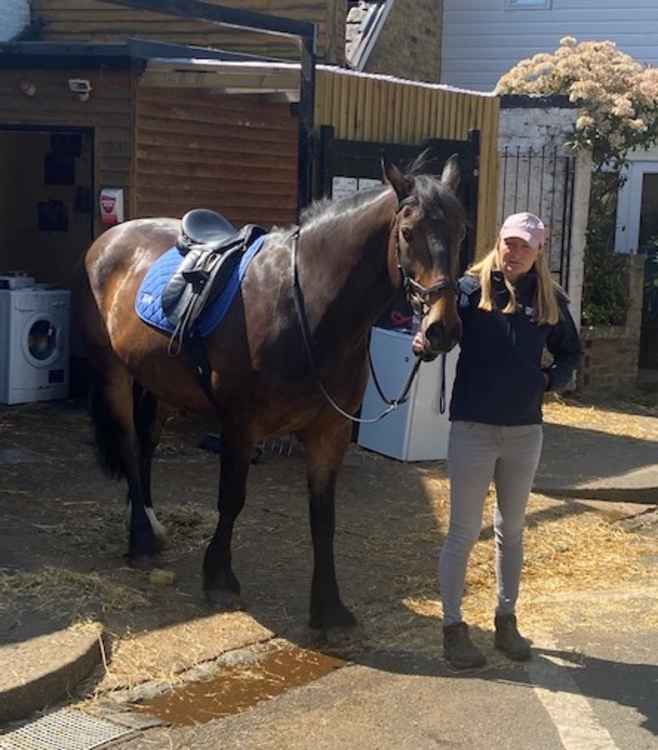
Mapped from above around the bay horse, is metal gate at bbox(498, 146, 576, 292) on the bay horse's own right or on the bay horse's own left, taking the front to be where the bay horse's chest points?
on the bay horse's own left

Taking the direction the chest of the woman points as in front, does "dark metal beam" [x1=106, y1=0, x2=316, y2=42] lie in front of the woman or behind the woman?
behind

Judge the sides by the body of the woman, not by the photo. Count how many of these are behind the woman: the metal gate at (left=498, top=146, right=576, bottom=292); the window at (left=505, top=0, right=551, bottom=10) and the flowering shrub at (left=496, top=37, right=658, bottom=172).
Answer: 3

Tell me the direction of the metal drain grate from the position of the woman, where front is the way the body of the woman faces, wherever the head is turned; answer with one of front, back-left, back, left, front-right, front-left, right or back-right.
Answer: front-right

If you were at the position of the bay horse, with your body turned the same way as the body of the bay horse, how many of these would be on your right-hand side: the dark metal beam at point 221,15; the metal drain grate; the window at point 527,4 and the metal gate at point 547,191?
1

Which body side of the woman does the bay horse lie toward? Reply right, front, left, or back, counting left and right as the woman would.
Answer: right

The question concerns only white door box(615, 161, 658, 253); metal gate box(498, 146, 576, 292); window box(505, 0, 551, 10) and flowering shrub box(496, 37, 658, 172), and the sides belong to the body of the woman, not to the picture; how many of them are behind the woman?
4

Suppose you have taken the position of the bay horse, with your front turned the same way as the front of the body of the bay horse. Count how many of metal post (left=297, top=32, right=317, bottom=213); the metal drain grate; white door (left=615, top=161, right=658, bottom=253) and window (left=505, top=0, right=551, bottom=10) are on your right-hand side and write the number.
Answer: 1

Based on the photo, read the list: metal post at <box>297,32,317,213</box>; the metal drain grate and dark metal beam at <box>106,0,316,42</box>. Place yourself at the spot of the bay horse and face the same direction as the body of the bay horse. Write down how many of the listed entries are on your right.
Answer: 1

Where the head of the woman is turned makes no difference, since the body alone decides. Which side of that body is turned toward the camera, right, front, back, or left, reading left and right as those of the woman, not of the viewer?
front

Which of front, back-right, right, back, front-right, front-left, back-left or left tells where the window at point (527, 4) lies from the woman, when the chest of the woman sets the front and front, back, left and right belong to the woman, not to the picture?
back

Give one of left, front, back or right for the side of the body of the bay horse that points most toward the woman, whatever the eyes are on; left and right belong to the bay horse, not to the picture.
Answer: front

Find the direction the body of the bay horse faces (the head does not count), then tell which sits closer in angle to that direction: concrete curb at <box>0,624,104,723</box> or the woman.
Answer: the woman

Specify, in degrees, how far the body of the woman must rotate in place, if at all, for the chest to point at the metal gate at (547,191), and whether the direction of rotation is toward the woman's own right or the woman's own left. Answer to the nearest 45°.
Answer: approximately 180°

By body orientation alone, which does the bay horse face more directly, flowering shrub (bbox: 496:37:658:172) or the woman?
the woman
